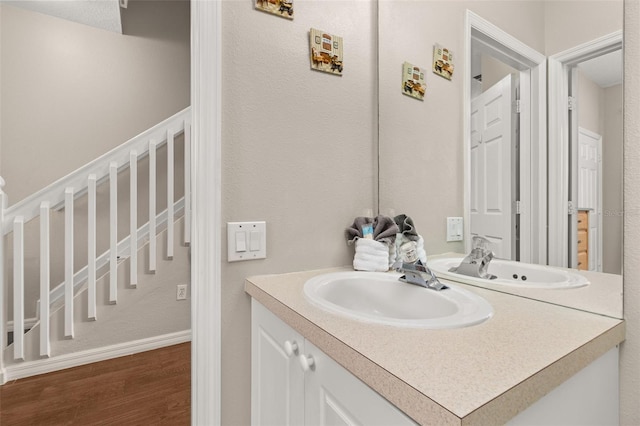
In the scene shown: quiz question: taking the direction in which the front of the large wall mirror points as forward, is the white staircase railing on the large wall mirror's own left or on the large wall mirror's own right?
on the large wall mirror's own right

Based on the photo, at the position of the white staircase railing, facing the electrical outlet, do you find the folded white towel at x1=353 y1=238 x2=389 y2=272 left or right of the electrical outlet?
right

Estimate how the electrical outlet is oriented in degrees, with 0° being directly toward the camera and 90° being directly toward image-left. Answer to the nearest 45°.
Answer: approximately 0°

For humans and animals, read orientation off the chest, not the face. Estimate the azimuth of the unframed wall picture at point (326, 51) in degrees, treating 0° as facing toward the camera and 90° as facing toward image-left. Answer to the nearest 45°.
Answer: approximately 315°

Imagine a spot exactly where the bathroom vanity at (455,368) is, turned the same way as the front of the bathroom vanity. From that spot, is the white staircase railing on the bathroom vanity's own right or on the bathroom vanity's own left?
on the bathroom vanity's own right

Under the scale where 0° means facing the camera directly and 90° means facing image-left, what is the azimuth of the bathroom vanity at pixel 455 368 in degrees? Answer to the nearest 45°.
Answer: approximately 45°

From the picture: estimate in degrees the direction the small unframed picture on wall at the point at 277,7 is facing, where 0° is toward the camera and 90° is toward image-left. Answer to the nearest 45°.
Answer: approximately 315°
